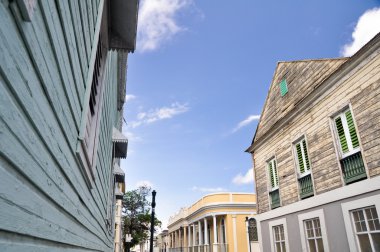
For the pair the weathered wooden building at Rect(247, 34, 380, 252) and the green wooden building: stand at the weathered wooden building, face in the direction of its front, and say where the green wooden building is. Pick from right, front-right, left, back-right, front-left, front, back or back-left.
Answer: front-left

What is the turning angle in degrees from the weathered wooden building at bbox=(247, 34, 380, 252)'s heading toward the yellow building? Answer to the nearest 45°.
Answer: approximately 90° to its right

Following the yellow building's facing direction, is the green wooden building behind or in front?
in front

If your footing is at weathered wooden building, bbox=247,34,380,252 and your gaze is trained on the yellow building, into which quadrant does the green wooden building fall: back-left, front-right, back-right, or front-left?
back-left

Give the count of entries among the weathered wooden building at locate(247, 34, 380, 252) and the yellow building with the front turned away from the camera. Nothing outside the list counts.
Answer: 0

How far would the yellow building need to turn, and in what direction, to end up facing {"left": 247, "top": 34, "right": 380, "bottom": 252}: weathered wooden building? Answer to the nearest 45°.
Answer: approximately 45° to its left

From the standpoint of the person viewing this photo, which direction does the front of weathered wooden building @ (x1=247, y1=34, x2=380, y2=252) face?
facing the viewer and to the left of the viewer
